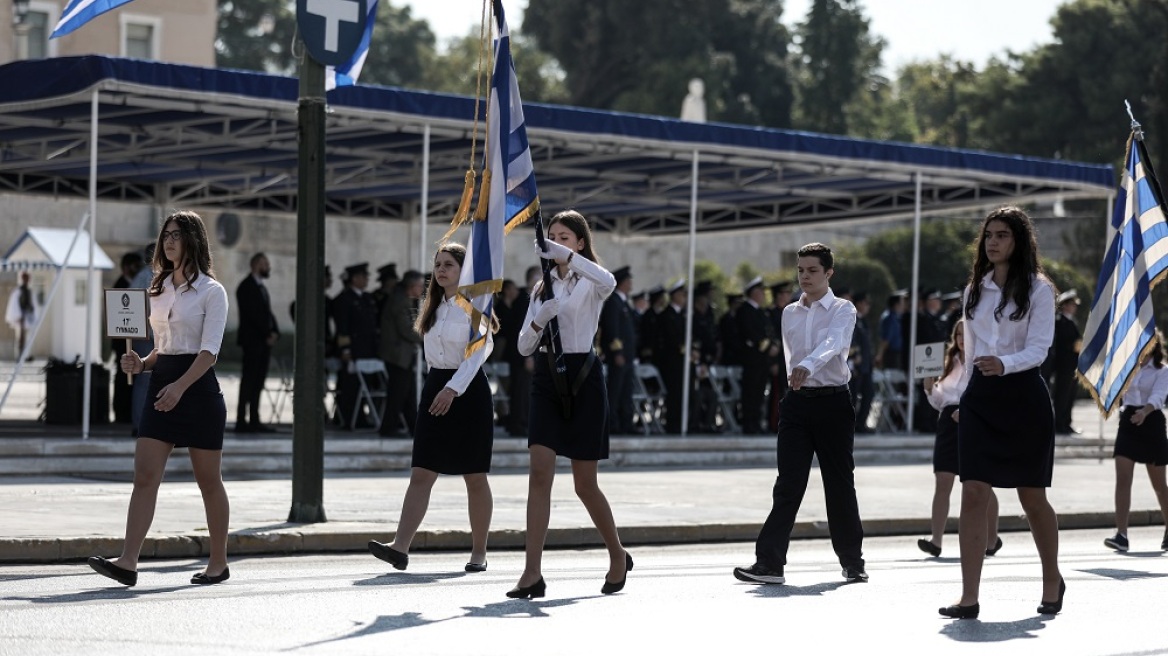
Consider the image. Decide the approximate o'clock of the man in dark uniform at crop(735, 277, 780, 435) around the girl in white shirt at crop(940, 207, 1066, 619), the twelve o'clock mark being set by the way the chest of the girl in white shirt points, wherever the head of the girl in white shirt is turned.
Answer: The man in dark uniform is roughly at 4 o'clock from the girl in white shirt.

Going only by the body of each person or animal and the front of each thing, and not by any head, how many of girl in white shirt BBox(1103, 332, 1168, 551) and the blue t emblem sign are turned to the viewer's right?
0

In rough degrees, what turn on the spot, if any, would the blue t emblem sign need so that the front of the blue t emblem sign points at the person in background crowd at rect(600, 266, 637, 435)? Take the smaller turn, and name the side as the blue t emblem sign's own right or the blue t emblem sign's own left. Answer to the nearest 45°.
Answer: approximately 135° to the blue t emblem sign's own left

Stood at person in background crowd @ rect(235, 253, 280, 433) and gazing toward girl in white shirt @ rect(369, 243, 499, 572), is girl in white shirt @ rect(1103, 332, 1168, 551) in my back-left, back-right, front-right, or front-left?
front-left

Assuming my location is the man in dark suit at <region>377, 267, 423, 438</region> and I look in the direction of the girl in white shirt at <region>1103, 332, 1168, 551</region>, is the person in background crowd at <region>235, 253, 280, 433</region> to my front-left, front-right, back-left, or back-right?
back-right

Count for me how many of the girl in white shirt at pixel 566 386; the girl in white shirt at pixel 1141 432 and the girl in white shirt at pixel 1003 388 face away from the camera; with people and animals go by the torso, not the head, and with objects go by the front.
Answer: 0

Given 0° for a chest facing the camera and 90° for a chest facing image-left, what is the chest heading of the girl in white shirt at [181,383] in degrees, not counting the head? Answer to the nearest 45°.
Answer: approximately 45°

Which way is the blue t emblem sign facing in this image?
toward the camera

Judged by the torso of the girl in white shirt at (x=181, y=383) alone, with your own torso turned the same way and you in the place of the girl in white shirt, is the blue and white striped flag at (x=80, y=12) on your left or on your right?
on your right

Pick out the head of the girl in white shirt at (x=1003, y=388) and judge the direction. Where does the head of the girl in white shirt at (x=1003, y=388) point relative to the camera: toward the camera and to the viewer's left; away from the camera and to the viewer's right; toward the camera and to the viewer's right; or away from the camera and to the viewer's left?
toward the camera and to the viewer's left

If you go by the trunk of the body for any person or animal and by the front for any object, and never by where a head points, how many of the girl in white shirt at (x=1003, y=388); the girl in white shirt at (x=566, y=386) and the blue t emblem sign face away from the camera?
0

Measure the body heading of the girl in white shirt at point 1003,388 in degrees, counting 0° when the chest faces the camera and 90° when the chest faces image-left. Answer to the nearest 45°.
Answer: approximately 45°

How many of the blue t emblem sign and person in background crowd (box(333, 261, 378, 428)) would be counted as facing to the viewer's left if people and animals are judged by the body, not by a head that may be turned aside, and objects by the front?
0

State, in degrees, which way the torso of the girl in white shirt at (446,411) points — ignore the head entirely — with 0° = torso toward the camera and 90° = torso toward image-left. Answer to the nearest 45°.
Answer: approximately 45°

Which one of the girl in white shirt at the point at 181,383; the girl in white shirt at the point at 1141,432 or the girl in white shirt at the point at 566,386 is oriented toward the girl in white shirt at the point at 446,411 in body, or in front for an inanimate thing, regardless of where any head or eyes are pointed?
the girl in white shirt at the point at 1141,432

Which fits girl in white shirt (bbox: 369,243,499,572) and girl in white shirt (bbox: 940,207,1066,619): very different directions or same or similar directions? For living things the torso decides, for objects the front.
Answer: same or similar directions

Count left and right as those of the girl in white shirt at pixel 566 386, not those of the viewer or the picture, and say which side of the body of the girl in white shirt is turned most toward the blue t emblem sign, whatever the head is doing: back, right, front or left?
right

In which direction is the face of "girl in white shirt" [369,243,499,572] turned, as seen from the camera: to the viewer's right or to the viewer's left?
to the viewer's left
